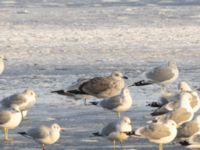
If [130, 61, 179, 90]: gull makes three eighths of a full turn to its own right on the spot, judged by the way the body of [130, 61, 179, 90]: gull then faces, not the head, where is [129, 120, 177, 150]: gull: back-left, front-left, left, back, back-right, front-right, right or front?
front-left

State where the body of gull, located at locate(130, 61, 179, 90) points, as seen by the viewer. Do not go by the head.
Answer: to the viewer's right

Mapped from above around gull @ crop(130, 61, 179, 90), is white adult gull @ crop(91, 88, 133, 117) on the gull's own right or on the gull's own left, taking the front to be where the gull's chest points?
on the gull's own right

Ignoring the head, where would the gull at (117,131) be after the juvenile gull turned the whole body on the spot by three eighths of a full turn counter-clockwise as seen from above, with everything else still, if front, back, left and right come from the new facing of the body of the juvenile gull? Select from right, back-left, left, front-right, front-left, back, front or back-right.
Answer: back-left

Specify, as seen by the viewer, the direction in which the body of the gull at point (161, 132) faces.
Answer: to the viewer's right

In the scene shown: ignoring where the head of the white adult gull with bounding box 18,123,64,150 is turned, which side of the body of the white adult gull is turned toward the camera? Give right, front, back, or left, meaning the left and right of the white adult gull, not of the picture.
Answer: right

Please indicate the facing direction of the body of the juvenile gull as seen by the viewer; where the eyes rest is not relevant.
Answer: to the viewer's right
